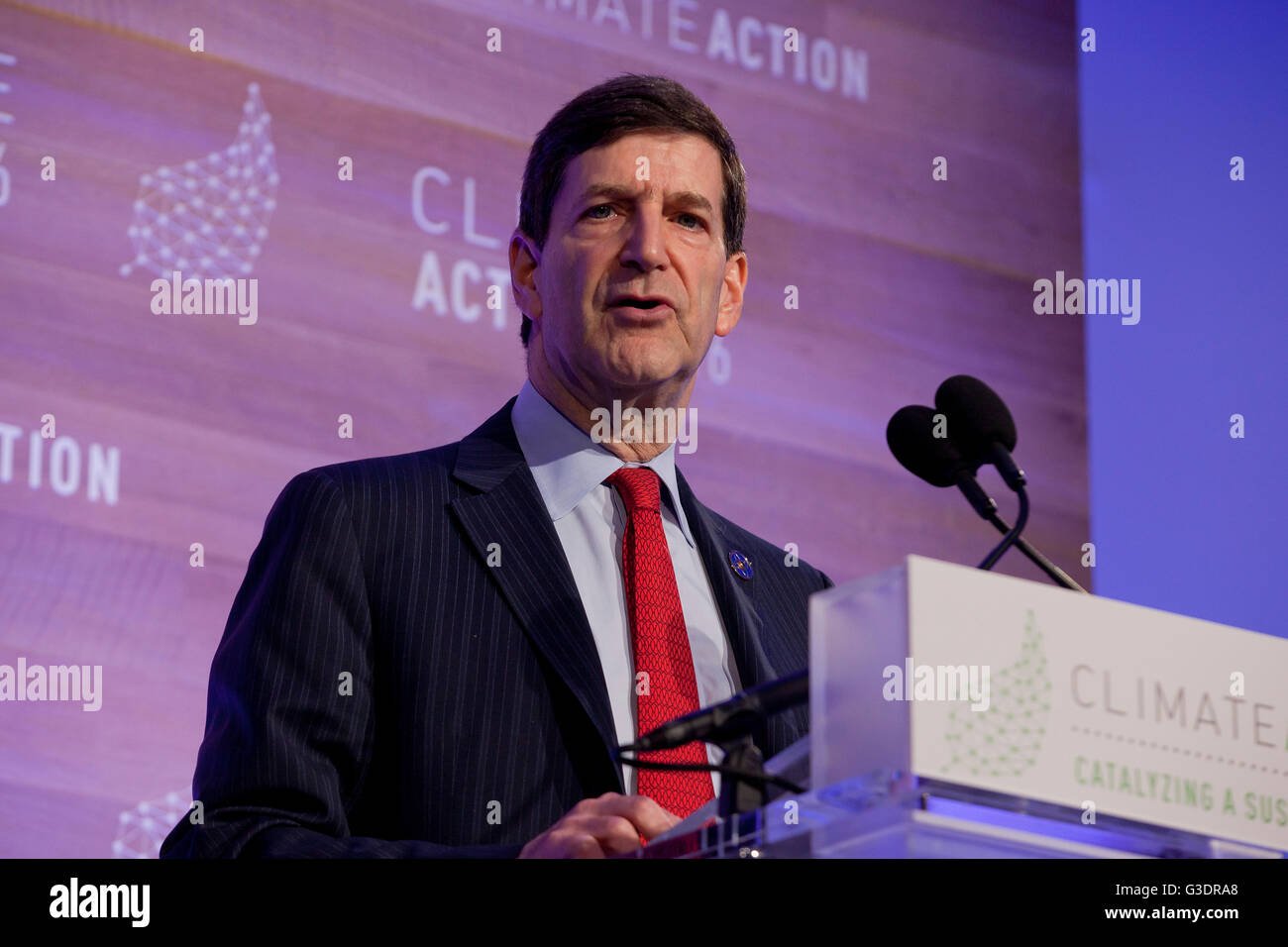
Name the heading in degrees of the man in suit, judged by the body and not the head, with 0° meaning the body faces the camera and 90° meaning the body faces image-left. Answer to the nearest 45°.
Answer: approximately 315°

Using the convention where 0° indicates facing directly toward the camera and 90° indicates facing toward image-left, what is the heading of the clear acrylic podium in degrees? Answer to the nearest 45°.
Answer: approximately 315°

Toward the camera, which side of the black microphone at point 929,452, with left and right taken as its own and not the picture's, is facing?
left
